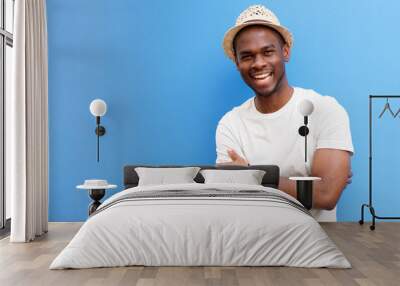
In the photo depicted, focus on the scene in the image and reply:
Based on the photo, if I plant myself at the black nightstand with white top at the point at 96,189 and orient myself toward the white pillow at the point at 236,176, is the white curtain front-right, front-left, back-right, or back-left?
back-right
